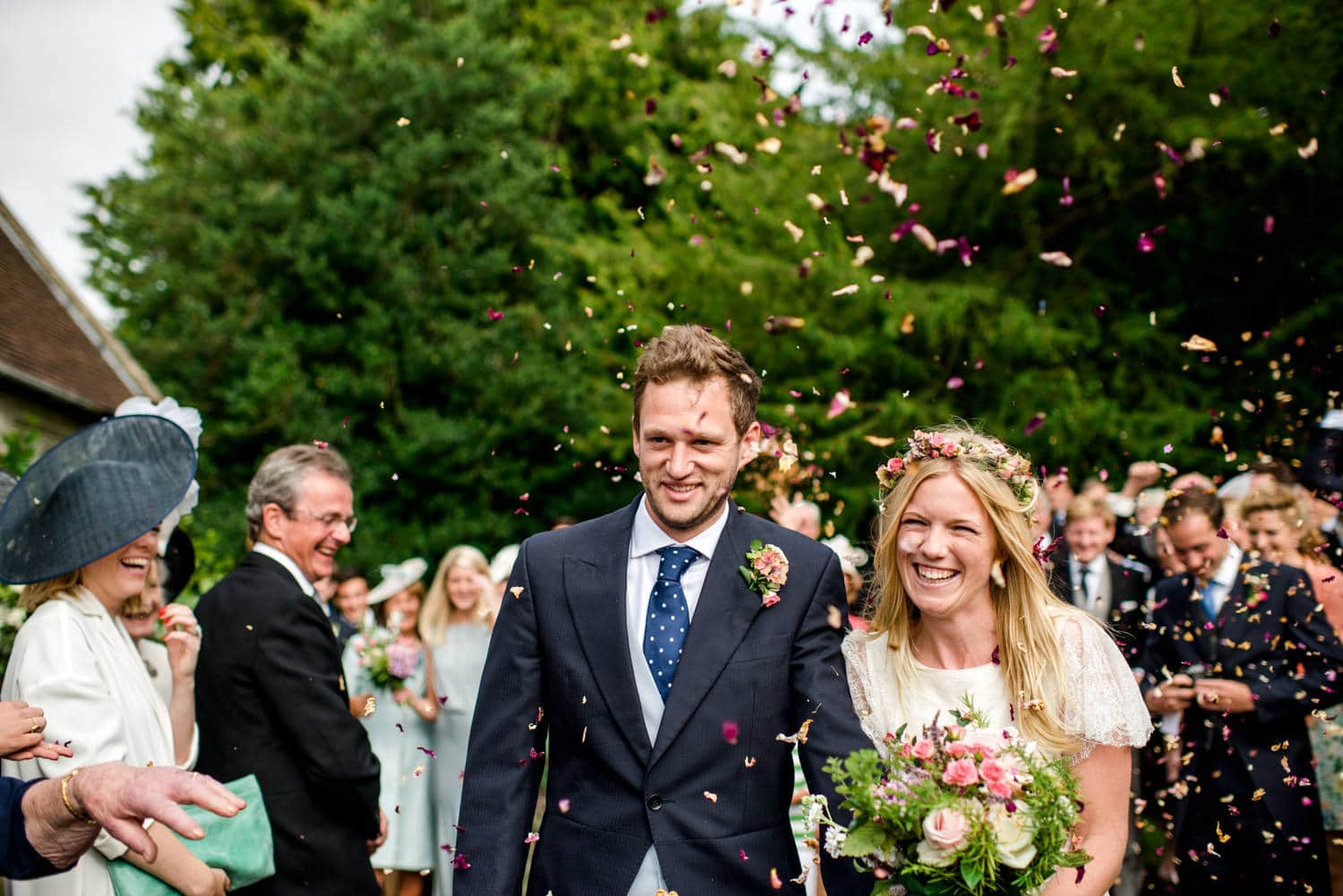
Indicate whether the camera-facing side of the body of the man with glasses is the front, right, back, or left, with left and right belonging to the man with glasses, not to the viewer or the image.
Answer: right

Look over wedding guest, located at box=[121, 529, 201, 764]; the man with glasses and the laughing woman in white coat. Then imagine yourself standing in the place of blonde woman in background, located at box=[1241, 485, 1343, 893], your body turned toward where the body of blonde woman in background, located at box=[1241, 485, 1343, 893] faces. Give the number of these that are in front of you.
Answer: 3

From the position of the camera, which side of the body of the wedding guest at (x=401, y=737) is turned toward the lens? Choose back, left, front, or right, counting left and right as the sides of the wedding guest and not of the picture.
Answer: front

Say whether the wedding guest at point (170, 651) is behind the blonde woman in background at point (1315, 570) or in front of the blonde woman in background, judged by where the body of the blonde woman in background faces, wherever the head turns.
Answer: in front

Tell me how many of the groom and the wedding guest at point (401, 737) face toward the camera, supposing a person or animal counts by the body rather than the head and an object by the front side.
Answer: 2

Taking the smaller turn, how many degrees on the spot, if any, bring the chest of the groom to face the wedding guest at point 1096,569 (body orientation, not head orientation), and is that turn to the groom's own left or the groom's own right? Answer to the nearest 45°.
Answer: approximately 135° to the groom's own left
